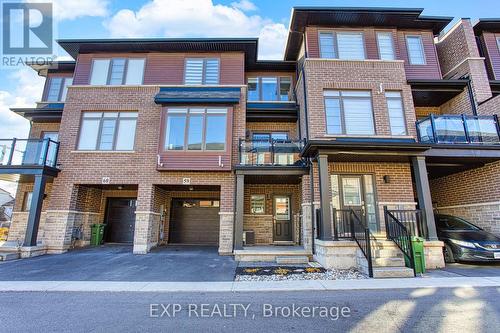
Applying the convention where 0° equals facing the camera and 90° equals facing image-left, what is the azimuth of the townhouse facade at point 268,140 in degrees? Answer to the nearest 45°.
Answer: approximately 0°

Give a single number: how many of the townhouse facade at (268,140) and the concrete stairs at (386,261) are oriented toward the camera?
2

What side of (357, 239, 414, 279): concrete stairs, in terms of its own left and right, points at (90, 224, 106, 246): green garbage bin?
right

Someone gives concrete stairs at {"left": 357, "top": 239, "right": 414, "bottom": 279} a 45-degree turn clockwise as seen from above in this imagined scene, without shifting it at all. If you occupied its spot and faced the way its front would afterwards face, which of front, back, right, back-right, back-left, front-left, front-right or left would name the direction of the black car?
back

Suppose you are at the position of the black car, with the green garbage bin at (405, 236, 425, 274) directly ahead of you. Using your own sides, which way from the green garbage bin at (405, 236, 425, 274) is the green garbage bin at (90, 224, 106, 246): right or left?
right

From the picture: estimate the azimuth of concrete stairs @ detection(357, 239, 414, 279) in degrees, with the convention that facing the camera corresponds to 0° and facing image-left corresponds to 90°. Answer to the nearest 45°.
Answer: approximately 0°

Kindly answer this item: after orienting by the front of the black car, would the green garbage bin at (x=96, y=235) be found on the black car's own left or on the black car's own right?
on the black car's own right
